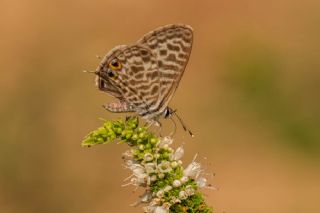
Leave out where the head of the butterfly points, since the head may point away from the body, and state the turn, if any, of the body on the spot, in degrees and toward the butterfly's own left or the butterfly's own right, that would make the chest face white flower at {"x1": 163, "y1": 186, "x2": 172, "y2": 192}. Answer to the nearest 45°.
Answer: approximately 90° to the butterfly's own right

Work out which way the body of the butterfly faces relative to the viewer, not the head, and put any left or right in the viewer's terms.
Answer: facing to the right of the viewer
